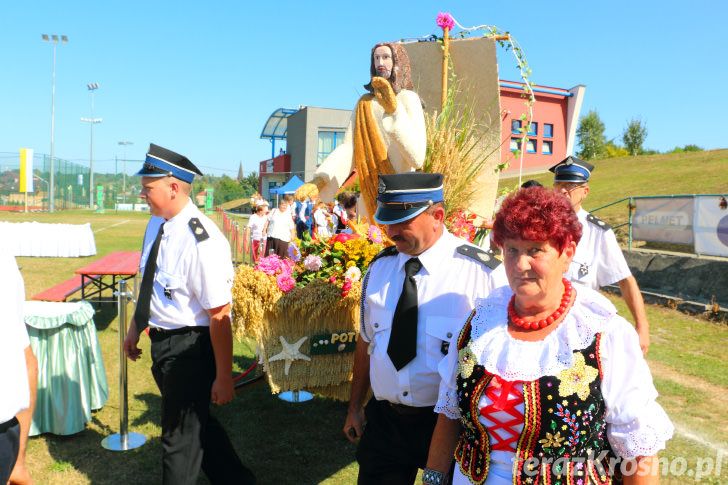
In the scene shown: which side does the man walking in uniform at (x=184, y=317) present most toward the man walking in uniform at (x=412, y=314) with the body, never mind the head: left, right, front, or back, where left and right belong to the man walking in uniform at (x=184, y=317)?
left

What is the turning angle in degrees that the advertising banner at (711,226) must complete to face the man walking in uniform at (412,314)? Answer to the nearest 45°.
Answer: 0° — it already faces them

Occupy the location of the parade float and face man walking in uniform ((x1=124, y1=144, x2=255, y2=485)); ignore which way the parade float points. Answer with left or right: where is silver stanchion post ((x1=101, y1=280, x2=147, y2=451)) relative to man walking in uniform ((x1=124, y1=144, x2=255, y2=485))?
right

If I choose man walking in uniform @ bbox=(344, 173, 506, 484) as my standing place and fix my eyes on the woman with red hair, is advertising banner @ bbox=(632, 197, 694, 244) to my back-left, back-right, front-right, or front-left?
back-left

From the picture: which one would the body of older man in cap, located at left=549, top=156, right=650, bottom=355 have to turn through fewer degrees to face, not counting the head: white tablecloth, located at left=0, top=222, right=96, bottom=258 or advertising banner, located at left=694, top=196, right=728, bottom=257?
the white tablecloth

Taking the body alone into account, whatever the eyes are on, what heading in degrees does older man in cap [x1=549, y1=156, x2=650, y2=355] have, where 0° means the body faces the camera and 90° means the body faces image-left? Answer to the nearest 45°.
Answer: approximately 45°
